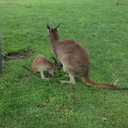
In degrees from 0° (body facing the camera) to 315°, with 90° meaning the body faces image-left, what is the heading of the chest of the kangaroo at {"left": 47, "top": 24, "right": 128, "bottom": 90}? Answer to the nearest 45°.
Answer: approximately 135°
